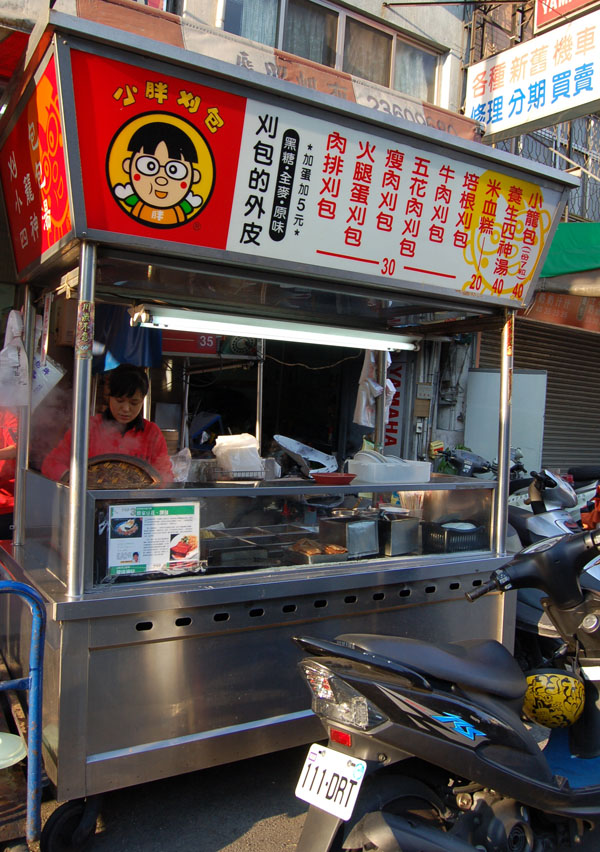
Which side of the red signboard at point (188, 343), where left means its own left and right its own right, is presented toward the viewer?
front

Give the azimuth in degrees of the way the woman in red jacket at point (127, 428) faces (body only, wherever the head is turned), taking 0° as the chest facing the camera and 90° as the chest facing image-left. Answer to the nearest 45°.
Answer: approximately 0°

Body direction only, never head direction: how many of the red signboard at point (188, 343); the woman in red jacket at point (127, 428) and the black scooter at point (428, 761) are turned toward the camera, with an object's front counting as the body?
2

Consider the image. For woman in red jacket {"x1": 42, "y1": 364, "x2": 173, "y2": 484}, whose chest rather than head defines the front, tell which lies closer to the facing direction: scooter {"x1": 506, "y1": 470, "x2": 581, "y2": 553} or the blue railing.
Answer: the blue railing

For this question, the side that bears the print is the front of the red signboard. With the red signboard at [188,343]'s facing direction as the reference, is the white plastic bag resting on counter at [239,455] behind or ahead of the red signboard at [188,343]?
ahead

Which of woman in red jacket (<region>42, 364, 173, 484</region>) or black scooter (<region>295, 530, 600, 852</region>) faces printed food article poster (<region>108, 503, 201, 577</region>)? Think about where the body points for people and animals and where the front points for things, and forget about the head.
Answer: the woman in red jacket

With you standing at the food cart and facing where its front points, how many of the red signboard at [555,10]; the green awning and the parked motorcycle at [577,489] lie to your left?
3

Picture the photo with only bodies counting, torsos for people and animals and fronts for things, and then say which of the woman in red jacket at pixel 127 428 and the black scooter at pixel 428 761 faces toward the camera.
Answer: the woman in red jacket

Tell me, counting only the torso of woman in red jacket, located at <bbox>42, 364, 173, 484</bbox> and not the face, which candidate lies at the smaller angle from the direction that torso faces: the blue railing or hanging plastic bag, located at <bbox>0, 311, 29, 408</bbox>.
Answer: the blue railing

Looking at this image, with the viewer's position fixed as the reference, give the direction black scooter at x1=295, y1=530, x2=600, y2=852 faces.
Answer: facing away from the viewer and to the right of the viewer

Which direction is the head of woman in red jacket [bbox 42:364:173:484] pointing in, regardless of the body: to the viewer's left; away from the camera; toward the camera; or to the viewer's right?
toward the camera

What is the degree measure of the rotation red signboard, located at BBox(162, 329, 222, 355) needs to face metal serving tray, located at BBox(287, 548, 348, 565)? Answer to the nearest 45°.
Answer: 0° — it already faces it

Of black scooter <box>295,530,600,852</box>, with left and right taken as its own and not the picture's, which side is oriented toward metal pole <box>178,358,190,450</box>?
left

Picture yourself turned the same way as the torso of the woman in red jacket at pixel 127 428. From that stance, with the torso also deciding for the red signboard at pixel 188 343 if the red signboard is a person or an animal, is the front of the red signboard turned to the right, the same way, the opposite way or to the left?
the same way

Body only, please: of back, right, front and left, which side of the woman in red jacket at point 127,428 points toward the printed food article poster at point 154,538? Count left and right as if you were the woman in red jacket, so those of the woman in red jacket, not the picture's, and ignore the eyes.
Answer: front

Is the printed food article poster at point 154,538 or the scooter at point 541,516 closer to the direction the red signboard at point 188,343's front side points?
the printed food article poster
